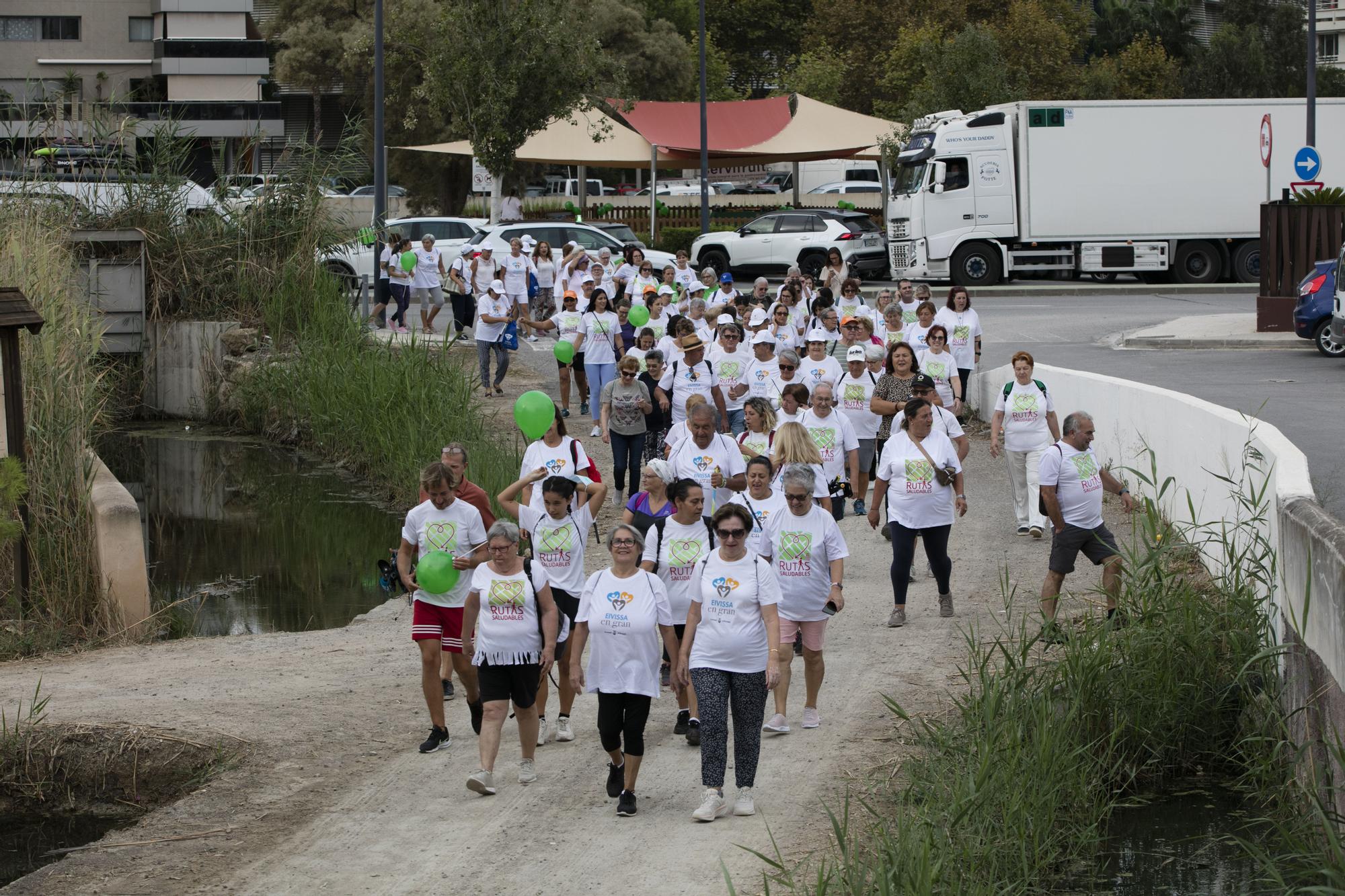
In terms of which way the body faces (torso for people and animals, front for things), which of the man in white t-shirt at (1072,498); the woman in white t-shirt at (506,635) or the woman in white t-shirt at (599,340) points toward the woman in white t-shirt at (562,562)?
the woman in white t-shirt at (599,340)

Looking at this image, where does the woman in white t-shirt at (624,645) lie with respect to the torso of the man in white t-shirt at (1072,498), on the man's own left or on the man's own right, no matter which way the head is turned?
on the man's own right

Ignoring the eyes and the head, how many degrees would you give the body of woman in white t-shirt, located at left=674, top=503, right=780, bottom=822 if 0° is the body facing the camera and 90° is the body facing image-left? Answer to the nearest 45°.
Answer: approximately 0°

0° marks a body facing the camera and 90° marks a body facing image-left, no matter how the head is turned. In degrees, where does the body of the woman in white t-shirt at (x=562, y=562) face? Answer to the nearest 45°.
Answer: approximately 0°

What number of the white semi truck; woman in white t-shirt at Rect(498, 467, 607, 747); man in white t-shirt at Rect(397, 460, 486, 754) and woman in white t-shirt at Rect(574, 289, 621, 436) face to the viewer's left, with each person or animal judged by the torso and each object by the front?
1

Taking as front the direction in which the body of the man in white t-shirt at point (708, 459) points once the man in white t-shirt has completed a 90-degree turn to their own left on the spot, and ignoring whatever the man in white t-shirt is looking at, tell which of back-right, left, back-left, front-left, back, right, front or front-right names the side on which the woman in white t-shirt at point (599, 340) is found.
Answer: left

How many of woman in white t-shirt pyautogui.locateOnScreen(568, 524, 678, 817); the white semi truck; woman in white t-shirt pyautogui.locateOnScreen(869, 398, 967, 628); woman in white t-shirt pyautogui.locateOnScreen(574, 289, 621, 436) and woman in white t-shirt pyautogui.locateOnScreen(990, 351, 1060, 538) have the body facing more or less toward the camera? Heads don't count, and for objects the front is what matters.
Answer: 4
